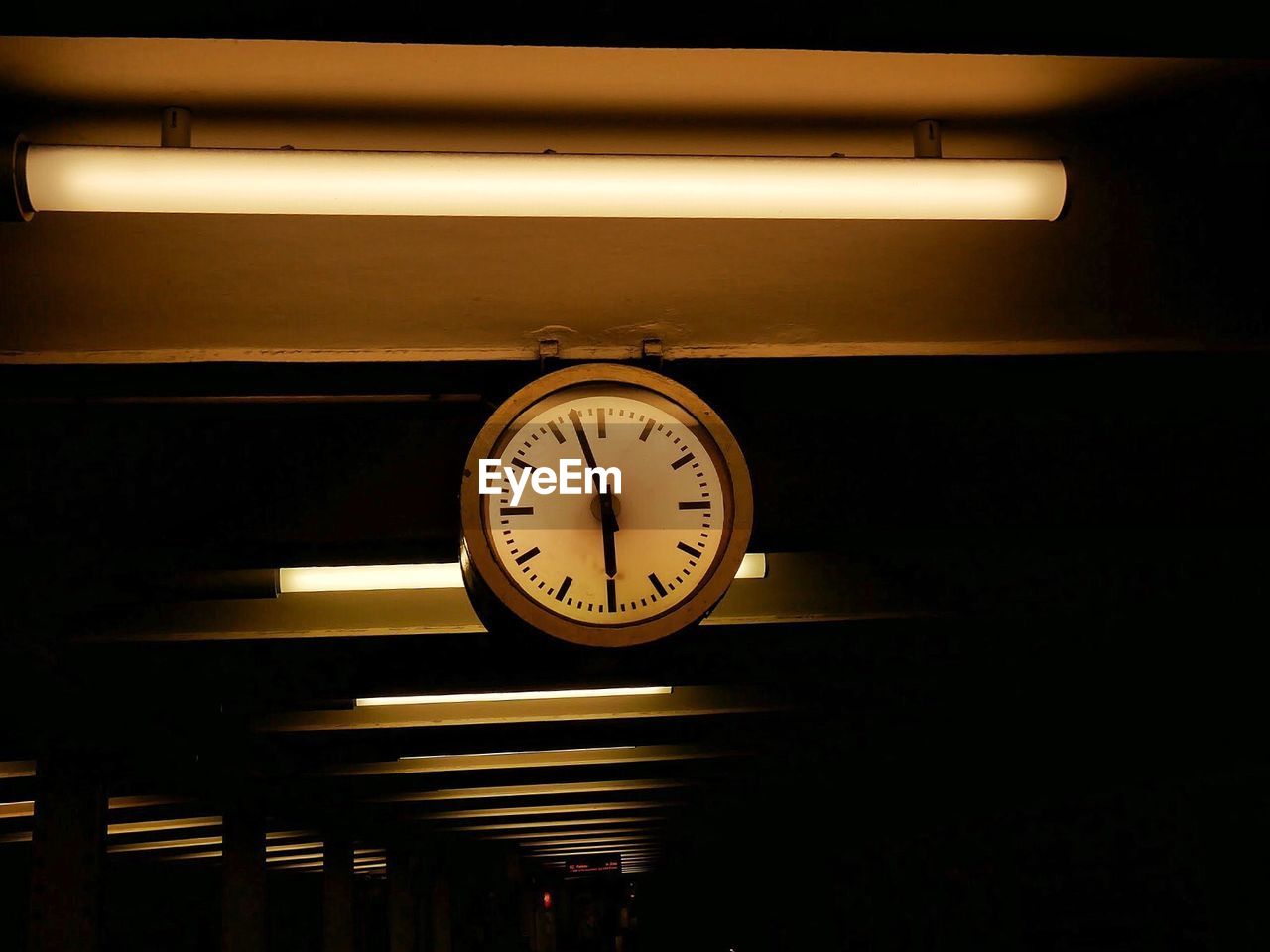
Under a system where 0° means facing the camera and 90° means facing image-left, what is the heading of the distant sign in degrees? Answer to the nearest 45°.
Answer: approximately 0°

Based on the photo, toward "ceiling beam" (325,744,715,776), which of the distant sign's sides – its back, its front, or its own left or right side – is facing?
front

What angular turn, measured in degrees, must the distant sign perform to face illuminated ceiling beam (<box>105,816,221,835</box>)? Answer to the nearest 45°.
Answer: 0° — it already faces it

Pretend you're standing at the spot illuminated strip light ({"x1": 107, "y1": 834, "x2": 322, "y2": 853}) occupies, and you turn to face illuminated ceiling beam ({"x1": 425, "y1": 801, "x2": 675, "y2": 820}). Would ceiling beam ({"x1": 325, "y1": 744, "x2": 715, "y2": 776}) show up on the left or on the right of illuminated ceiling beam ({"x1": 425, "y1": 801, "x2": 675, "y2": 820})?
right

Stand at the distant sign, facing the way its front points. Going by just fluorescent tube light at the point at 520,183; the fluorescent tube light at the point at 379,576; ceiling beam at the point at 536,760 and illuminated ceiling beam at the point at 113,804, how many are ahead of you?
4

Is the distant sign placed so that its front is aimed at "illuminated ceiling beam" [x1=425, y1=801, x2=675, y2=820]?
yes

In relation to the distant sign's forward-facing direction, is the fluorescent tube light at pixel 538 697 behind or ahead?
ahead

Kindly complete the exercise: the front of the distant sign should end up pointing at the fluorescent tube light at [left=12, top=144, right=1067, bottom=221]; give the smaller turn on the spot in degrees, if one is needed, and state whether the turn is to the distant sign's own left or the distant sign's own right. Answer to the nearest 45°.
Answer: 0° — it already faces it

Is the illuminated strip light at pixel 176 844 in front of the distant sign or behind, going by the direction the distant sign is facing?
in front
